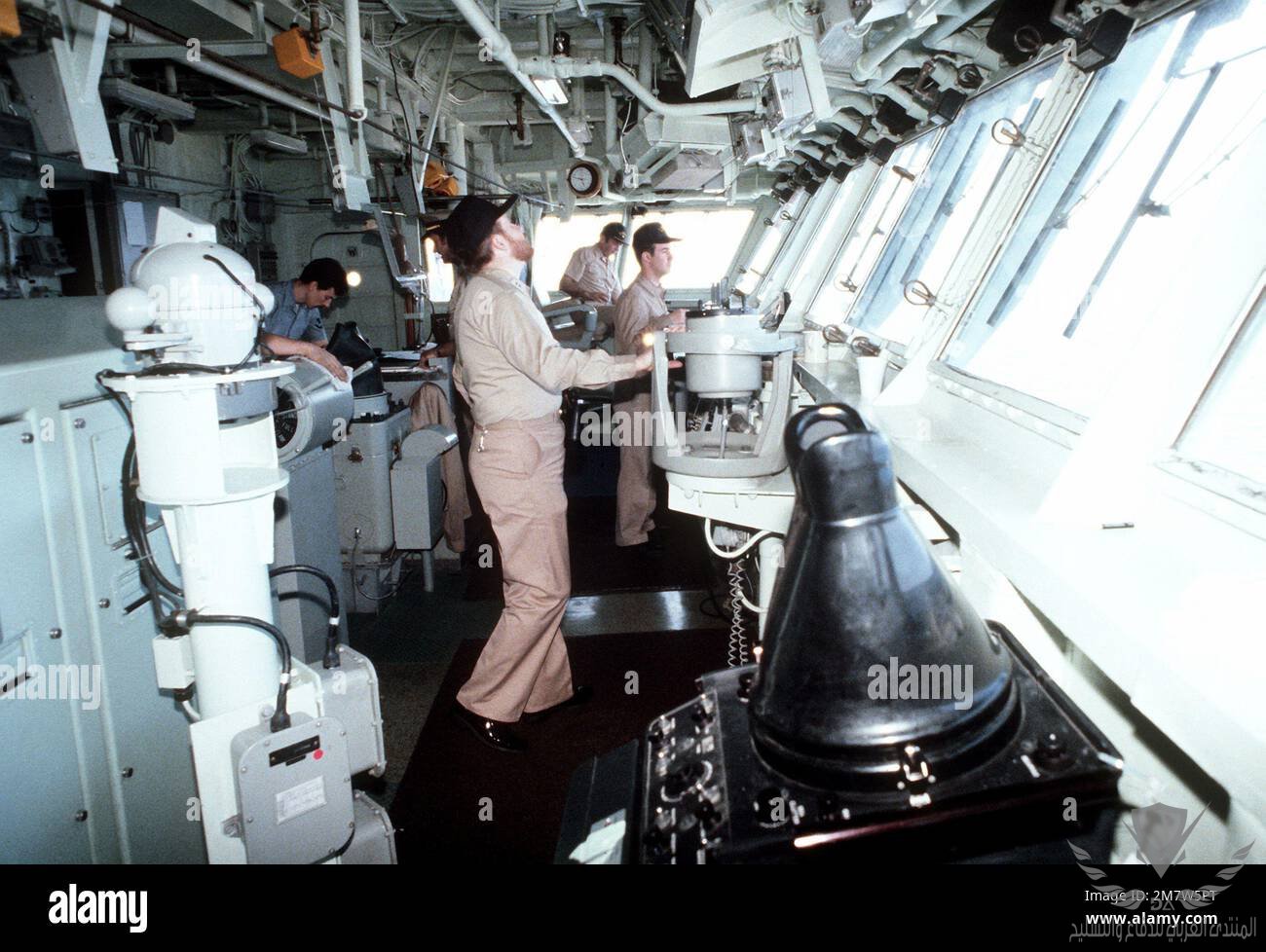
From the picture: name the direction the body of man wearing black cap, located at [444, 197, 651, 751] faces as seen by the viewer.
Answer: to the viewer's right

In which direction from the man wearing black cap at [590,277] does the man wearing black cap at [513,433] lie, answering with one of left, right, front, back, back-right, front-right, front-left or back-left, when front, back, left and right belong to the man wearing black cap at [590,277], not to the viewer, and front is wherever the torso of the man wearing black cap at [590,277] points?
front-right

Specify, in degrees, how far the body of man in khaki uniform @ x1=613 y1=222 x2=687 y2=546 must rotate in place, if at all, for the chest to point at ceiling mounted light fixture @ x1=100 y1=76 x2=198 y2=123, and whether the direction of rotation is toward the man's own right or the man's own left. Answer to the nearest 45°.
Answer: approximately 180°

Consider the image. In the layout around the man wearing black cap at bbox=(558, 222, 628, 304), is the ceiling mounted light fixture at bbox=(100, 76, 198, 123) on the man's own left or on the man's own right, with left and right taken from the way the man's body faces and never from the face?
on the man's own right

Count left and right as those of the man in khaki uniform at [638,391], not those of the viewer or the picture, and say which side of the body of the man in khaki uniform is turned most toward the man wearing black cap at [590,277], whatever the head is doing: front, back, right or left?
left

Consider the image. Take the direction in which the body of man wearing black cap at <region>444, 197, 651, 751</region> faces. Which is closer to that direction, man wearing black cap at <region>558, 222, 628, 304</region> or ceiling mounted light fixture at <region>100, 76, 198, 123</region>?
the man wearing black cap

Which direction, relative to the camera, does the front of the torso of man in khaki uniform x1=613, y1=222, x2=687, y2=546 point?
to the viewer's right

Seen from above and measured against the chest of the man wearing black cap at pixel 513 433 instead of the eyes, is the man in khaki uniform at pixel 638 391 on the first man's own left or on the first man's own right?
on the first man's own left

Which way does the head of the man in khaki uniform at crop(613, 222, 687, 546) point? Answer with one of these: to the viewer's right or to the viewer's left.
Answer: to the viewer's right

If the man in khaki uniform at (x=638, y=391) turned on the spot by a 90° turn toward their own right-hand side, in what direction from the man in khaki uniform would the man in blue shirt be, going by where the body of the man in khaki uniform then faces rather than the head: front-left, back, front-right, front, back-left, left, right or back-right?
right
